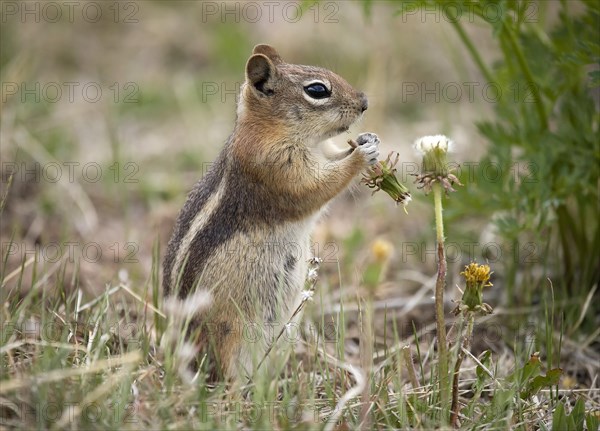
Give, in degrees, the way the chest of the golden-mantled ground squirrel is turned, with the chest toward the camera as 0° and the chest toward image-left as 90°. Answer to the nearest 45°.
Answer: approximately 270°

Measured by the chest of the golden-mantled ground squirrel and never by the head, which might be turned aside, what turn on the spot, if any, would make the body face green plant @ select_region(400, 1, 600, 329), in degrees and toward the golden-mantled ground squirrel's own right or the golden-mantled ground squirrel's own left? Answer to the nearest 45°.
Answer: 0° — it already faces it
